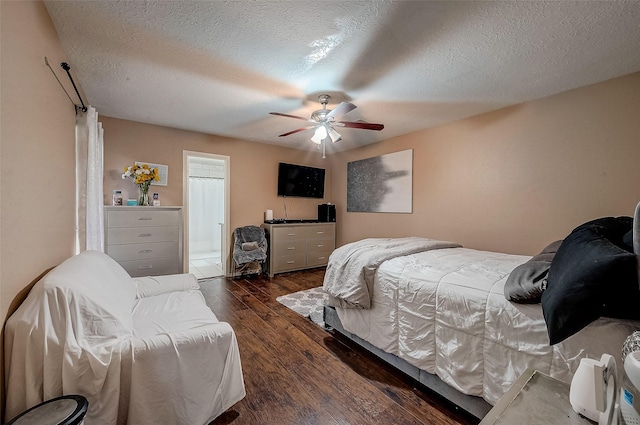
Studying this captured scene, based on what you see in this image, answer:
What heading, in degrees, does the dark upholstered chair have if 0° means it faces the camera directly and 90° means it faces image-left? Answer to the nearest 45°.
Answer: approximately 0°

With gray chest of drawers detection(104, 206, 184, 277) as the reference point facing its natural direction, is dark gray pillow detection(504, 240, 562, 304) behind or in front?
in front

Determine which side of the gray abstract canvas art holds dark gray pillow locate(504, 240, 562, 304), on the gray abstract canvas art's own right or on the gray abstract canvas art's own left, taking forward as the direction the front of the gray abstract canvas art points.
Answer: on the gray abstract canvas art's own left

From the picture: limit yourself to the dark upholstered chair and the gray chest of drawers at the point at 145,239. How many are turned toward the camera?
2

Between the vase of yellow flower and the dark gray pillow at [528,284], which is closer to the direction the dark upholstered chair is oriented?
the dark gray pillow

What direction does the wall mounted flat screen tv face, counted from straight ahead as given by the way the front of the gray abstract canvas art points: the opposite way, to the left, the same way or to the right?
to the left

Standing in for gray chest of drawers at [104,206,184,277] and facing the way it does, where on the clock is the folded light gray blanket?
The folded light gray blanket is roughly at 11 o'clock from the gray chest of drawers.

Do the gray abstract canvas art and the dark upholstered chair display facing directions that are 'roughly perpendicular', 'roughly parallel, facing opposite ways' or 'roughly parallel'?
roughly perpendicular

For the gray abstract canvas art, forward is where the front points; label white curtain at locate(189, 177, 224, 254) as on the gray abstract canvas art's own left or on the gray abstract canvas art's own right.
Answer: on the gray abstract canvas art's own right

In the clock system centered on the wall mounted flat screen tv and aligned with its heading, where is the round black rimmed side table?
The round black rimmed side table is roughly at 2 o'clock from the wall mounted flat screen tv.

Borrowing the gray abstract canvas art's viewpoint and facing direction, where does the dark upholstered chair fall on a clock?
The dark upholstered chair is roughly at 1 o'clock from the gray abstract canvas art.

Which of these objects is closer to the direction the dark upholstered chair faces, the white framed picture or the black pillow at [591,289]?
the black pillow
